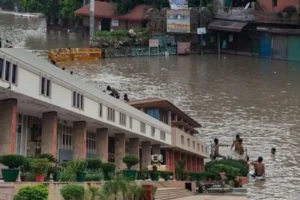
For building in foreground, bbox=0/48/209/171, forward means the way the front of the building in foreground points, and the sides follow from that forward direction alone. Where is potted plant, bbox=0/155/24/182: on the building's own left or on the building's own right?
on the building's own right

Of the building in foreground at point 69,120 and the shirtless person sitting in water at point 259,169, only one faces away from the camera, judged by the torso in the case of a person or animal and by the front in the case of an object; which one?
the shirtless person sitting in water

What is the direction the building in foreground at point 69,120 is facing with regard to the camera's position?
facing the viewer and to the right of the viewer

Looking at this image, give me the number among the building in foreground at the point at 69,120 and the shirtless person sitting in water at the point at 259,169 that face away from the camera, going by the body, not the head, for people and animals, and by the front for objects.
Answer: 1

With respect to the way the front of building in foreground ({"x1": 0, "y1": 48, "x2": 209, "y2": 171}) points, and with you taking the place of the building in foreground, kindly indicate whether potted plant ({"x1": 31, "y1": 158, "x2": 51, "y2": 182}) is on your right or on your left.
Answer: on your right

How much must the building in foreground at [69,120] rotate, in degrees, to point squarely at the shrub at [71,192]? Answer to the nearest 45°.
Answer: approximately 45° to its right

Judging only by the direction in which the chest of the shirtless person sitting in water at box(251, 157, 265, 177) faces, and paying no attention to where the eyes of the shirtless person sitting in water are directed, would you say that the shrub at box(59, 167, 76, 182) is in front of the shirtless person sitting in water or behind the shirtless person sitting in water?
behind

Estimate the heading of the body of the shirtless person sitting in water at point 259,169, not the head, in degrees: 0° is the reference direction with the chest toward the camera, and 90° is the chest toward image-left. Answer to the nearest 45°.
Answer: approximately 180°

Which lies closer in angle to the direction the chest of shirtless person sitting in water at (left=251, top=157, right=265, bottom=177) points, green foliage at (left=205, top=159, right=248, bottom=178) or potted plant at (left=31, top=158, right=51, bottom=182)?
the green foliage
